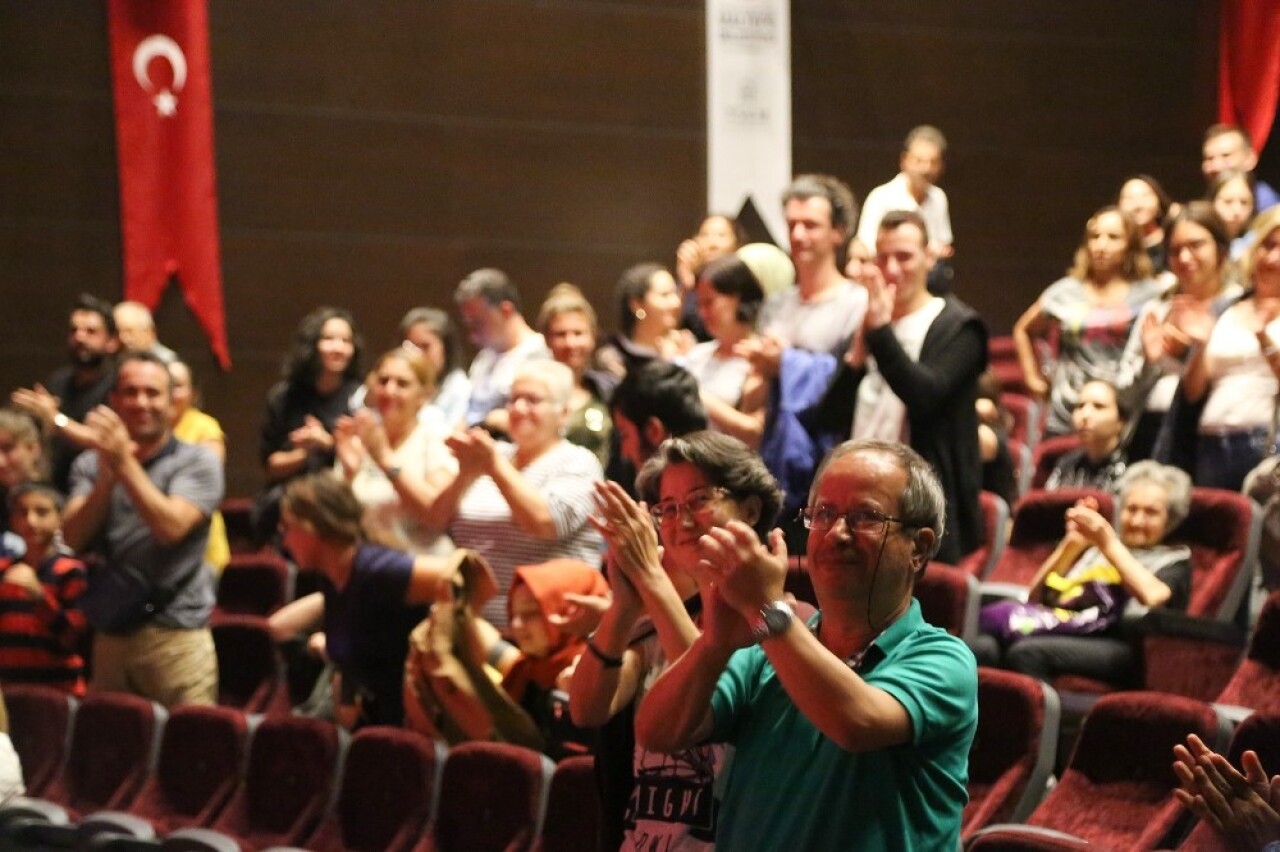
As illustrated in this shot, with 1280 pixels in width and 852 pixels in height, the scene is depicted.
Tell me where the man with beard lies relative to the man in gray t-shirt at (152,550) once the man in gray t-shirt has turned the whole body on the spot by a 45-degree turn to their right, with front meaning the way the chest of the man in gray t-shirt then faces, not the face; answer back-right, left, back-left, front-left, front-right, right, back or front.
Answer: right

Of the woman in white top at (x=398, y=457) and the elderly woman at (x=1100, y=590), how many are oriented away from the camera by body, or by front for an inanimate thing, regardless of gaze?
0

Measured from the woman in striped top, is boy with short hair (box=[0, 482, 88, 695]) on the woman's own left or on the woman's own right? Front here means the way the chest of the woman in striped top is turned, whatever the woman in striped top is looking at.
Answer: on the woman's own right

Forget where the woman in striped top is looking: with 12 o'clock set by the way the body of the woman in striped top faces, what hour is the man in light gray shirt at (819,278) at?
The man in light gray shirt is roughly at 7 o'clock from the woman in striped top.

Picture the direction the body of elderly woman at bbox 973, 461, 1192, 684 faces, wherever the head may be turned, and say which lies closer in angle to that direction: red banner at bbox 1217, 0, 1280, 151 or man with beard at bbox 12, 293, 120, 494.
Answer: the man with beard

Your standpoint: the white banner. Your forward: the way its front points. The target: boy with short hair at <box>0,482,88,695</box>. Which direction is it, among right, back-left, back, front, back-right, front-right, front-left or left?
front-right

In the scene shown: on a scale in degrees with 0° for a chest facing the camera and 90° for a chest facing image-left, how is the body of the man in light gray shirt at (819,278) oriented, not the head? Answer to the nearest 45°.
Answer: approximately 45°

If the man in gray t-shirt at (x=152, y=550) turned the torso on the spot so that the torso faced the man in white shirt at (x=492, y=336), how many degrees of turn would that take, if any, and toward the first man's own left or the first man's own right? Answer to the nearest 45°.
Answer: approximately 180°

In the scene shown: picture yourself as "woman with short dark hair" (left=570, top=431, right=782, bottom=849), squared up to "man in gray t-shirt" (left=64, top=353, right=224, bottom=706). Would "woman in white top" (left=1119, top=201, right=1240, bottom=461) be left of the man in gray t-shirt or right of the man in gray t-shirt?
right
